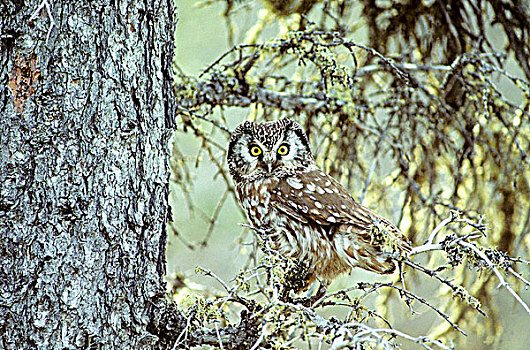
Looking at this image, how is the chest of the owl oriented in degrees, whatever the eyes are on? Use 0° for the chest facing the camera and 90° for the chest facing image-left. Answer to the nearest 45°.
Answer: approximately 90°
